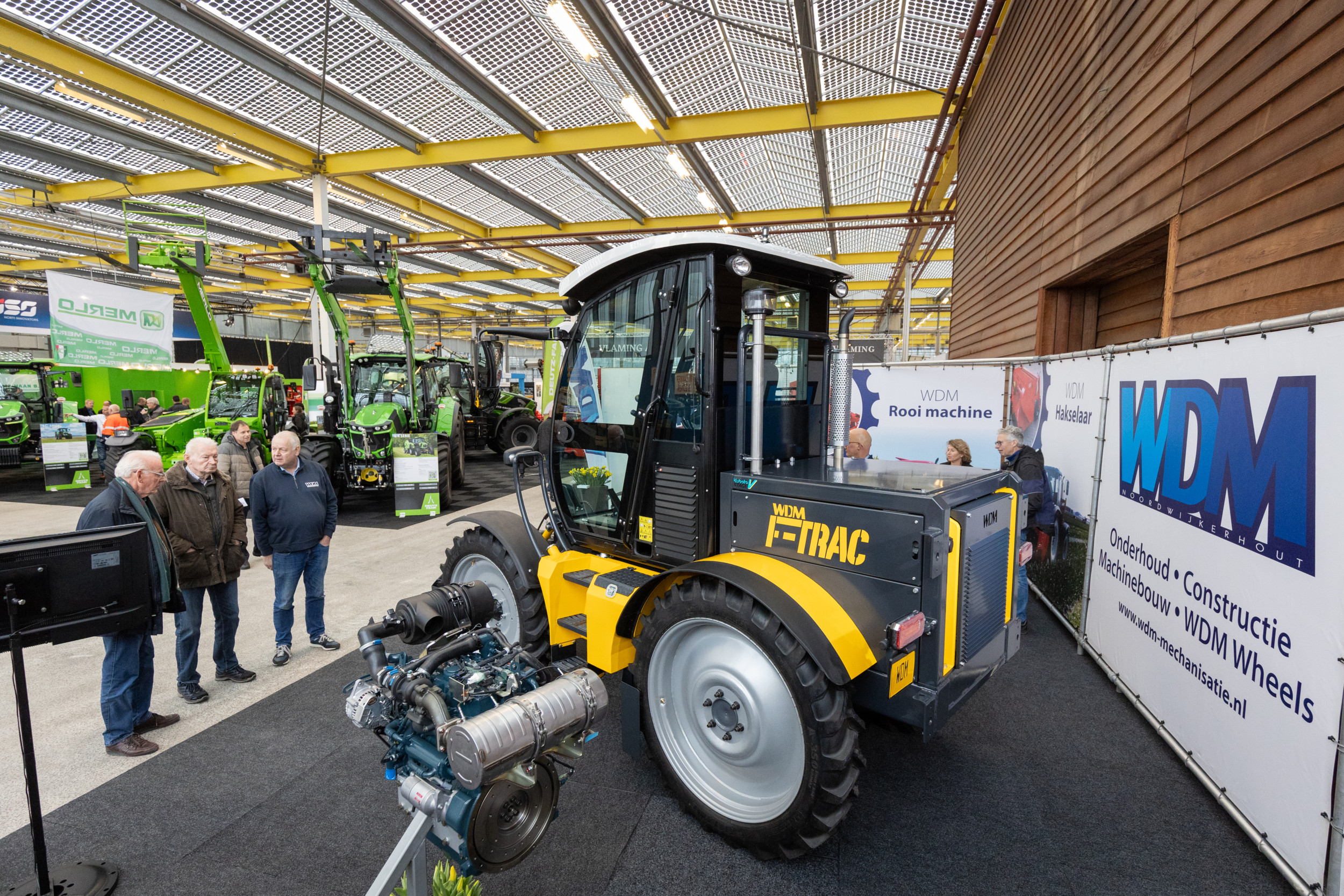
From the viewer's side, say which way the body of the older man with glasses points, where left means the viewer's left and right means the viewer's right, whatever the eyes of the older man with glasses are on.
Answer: facing to the right of the viewer

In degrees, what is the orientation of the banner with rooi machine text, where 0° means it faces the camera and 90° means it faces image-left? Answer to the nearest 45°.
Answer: approximately 0°

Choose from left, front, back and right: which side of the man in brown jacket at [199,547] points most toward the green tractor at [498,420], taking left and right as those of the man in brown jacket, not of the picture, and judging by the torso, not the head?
left

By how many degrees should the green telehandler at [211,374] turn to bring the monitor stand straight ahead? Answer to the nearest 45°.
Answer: approximately 45° to its left

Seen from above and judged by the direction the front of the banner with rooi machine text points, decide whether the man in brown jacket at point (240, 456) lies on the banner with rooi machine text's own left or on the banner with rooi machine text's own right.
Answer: on the banner with rooi machine text's own right

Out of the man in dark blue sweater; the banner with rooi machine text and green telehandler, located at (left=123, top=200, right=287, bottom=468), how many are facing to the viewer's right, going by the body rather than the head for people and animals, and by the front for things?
0

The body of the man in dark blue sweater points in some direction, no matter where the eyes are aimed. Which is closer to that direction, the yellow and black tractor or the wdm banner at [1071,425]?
the yellow and black tractor

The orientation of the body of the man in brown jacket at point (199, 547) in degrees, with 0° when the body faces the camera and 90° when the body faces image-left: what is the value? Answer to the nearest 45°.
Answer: approximately 315°

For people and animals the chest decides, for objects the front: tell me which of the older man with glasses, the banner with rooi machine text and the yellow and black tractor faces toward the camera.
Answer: the banner with rooi machine text

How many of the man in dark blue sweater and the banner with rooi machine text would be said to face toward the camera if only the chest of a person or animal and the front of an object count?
2

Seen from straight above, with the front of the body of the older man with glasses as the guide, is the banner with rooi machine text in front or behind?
in front

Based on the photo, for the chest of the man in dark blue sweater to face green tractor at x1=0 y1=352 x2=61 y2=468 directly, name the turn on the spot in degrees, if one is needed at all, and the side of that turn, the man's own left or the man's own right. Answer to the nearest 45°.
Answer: approximately 180°

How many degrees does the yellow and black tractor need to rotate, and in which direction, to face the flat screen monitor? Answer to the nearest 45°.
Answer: approximately 45° to its left

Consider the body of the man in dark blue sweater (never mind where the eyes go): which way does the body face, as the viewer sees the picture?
toward the camera

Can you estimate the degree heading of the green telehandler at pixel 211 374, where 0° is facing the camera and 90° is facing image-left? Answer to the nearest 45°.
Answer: approximately 45°

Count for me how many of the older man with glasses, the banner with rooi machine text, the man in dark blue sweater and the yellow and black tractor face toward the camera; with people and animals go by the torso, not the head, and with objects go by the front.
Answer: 2

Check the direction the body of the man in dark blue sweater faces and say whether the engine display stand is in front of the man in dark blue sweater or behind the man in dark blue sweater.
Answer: in front

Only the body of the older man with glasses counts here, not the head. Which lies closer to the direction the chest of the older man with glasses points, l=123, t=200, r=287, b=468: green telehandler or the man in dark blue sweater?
the man in dark blue sweater
